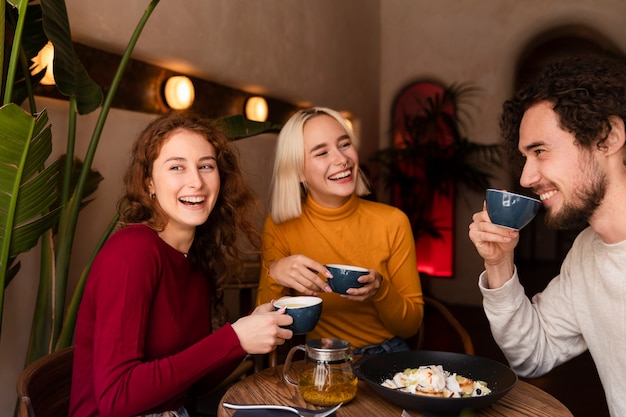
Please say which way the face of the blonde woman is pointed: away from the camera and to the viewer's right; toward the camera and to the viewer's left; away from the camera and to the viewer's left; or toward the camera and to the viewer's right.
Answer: toward the camera and to the viewer's right

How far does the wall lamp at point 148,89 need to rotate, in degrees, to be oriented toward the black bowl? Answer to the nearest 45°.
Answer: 0° — it already faces it

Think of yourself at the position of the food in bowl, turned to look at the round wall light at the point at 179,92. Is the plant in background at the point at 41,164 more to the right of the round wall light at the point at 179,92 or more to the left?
left

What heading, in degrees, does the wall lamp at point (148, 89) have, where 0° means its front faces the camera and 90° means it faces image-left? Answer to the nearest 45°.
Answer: approximately 315°

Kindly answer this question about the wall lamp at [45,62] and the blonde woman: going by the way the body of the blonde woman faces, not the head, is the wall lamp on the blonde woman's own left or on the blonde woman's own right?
on the blonde woman's own right

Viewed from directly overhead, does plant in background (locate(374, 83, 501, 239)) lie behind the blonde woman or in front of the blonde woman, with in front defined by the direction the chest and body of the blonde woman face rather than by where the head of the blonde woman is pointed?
behind

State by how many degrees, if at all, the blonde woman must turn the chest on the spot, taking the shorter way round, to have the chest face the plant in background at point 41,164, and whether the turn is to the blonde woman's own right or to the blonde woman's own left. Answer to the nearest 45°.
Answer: approximately 45° to the blonde woman's own right

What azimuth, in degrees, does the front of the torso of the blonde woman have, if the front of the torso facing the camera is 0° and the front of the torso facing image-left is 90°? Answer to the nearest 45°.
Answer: approximately 0°
